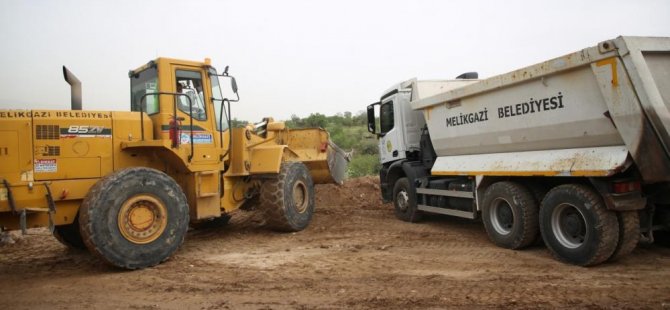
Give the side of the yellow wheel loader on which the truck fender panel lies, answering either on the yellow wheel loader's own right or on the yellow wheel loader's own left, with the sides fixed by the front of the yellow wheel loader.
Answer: on the yellow wheel loader's own right

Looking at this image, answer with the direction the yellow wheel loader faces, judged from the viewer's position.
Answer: facing away from the viewer and to the right of the viewer

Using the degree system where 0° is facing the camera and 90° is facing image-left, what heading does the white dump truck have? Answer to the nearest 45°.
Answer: approximately 135°

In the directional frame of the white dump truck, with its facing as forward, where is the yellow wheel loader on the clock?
The yellow wheel loader is roughly at 10 o'clock from the white dump truck.

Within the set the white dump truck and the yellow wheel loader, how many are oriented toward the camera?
0
